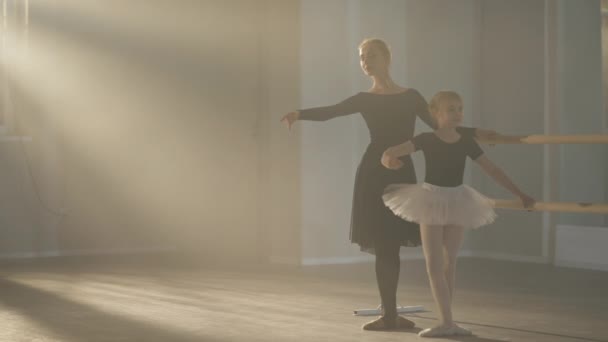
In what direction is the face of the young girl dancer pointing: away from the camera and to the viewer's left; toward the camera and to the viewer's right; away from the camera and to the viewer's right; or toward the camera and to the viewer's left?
toward the camera and to the viewer's right

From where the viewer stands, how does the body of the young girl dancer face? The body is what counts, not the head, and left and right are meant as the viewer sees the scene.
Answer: facing the viewer

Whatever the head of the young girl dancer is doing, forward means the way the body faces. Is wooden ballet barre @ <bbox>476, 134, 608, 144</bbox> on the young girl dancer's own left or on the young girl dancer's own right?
on the young girl dancer's own left

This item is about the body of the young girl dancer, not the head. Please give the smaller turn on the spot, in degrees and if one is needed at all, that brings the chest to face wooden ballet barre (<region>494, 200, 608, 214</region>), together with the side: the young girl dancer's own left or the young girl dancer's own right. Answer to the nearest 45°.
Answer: approximately 90° to the young girl dancer's own left
